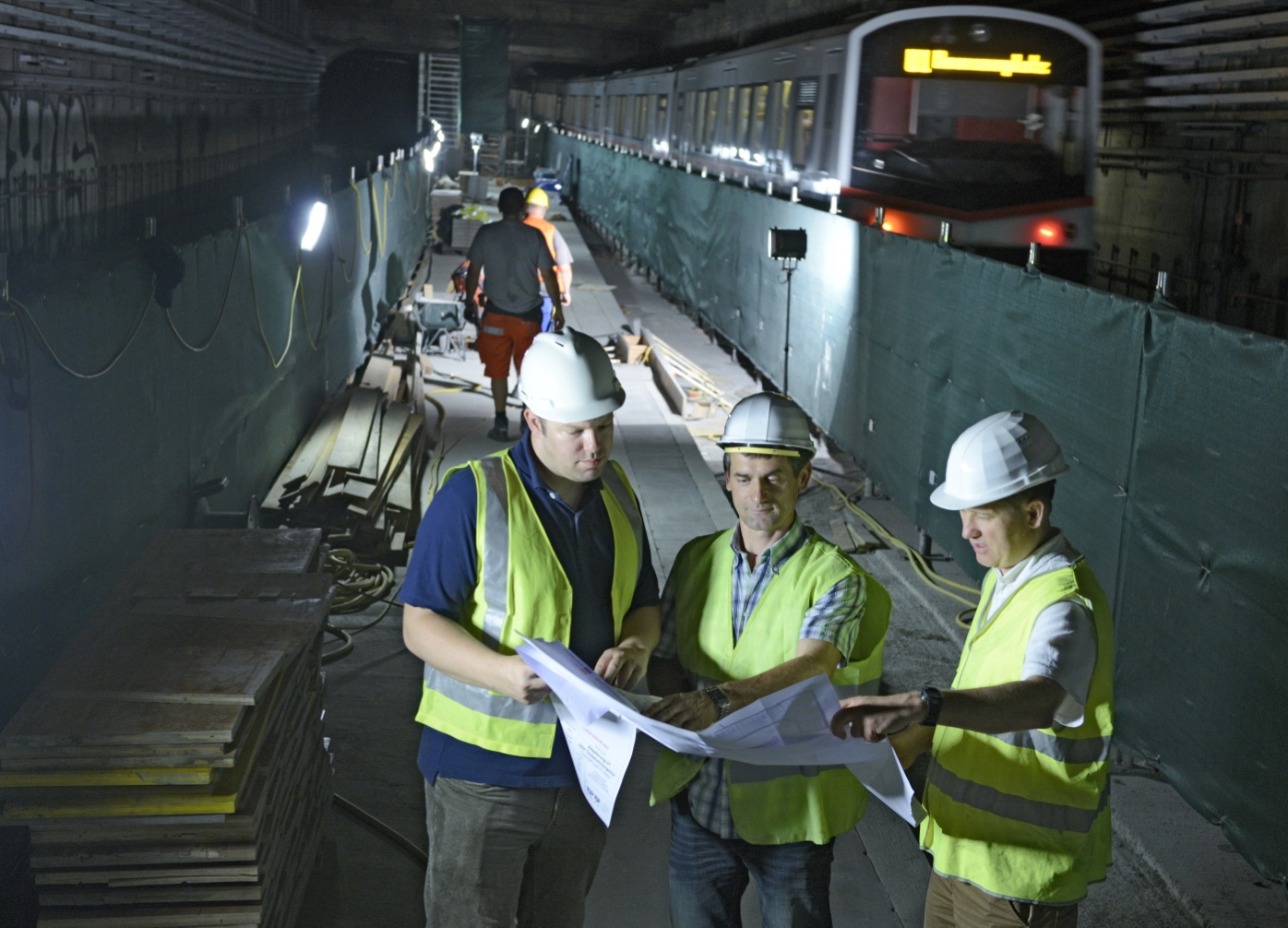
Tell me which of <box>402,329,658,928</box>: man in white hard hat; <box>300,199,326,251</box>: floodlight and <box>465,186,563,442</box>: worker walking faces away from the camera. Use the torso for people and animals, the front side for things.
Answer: the worker walking

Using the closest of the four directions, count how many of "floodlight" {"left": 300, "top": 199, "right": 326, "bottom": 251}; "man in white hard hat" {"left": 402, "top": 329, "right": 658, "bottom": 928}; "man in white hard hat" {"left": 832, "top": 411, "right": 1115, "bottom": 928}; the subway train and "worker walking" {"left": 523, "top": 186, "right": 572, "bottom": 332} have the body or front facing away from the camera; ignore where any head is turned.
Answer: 1

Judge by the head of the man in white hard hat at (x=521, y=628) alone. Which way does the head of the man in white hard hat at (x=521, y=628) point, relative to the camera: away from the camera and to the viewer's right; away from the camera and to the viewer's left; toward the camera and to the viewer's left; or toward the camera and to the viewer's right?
toward the camera and to the viewer's right

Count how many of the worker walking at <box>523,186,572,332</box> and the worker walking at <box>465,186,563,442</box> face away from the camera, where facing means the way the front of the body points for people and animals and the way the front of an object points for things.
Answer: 2

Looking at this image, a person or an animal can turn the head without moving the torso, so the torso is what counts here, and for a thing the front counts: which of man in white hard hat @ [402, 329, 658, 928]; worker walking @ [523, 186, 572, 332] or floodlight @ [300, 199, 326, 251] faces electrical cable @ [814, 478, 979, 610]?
the floodlight

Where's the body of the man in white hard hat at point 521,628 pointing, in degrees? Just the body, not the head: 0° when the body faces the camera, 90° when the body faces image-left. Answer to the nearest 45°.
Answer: approximately 315°

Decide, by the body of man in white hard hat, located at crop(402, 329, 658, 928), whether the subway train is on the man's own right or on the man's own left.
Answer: on the man's own left

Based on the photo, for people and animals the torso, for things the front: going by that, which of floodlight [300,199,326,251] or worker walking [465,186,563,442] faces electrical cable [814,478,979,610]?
the floodlight

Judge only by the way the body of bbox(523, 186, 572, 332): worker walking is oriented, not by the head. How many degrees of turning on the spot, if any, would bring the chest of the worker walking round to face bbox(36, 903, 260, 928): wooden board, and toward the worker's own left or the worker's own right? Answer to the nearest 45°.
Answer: approximately 180°

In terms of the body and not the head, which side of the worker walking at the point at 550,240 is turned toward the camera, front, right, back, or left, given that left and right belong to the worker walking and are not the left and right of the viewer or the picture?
back

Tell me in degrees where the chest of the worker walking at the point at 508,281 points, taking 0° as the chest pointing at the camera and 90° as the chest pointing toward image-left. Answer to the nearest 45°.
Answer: approximately 180°

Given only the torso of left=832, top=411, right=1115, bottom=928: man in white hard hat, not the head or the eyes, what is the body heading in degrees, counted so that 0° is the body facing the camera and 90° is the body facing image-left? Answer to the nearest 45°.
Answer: approximately 45°

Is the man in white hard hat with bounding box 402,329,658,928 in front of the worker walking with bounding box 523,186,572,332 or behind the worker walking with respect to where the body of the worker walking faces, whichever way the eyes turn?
behind

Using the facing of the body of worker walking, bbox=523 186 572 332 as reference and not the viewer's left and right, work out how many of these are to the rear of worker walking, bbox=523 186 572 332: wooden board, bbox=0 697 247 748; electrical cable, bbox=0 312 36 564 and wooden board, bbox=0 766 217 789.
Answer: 3

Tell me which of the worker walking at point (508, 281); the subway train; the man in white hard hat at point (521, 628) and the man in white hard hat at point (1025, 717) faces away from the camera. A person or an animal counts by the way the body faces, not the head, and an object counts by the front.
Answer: the worker walking

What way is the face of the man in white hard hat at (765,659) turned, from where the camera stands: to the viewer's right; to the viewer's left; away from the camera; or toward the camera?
toward the camera
